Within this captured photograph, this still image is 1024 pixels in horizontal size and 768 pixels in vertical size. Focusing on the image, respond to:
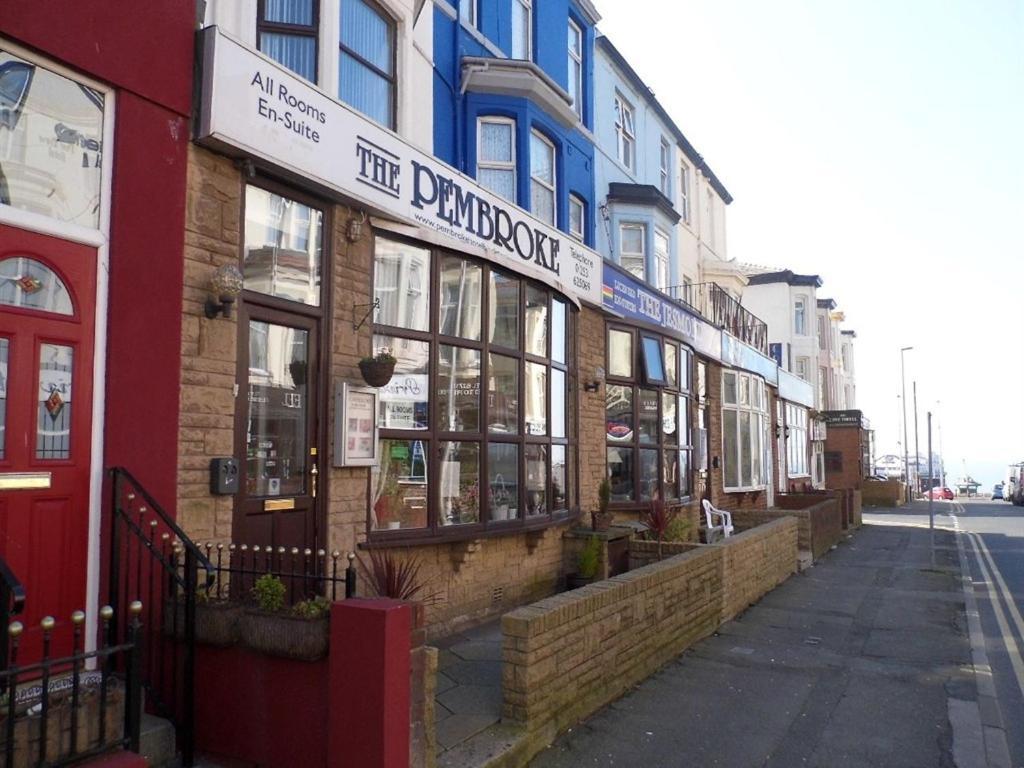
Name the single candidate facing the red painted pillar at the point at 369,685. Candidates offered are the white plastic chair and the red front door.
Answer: the red front door

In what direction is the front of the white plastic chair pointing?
to the viewer's right

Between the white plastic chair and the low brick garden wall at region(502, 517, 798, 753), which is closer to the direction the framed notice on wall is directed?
the low brick garden wall

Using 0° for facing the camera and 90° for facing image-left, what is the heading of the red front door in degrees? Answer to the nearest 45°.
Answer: approximately 315°

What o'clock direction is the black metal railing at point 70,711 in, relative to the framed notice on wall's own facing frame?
The black metal railing is roughly at 2 o'clock from the framed notice on wall.

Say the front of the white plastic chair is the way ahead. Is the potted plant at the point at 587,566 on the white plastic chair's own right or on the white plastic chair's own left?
on the white plastic chair's own right

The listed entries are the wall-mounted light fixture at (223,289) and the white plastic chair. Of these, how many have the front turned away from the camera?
0

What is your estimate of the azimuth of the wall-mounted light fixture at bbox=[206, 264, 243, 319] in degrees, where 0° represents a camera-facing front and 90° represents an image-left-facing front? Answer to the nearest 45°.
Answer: approximately 315°

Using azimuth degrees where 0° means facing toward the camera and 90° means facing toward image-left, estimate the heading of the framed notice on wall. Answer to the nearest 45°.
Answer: approximately 315°
